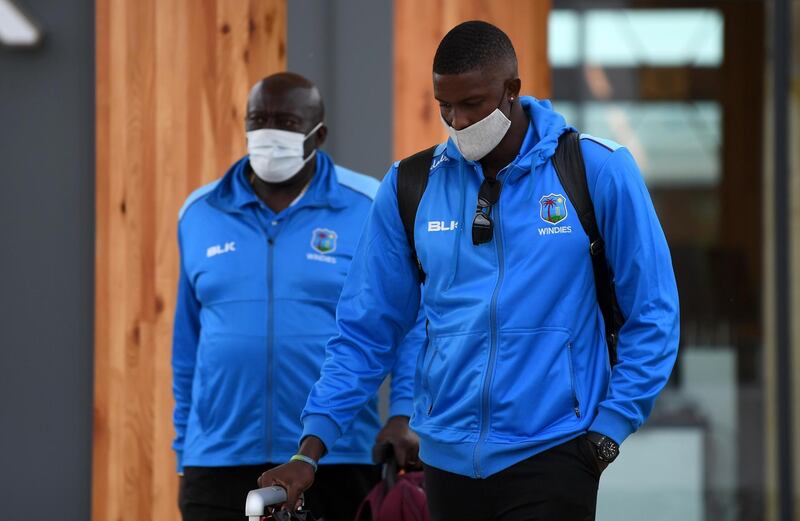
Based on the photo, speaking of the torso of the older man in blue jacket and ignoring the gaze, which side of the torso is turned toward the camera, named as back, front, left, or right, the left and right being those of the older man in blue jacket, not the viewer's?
front

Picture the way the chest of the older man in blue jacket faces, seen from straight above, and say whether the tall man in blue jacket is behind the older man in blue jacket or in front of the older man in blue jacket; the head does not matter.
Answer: in front
